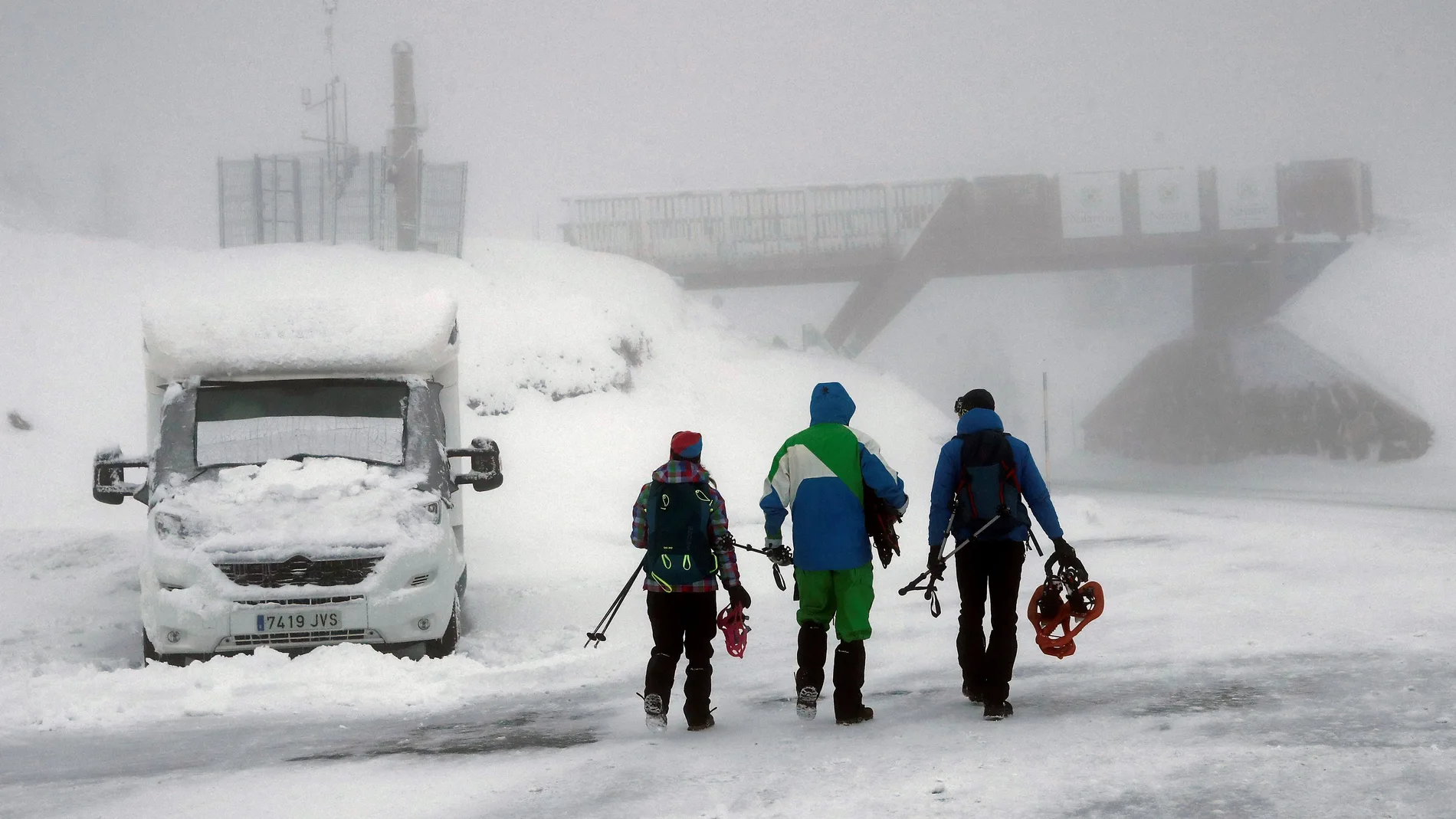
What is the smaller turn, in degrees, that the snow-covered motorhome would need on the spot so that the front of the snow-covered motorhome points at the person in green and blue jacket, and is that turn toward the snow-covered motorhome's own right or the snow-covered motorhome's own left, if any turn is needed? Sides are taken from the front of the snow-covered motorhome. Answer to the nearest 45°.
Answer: approximately 45° to the snow-covered motorhome's own left

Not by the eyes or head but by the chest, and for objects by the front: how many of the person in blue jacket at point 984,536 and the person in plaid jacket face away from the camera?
2

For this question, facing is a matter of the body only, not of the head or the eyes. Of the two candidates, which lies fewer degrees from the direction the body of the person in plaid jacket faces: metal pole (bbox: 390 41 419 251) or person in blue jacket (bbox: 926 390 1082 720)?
the metal pole

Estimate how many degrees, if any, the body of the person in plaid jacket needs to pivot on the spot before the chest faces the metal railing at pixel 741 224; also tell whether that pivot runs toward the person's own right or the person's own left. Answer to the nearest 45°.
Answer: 0° — they already face it

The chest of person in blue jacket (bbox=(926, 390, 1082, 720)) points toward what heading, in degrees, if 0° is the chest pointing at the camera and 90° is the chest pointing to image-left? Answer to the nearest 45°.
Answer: approximately 180°

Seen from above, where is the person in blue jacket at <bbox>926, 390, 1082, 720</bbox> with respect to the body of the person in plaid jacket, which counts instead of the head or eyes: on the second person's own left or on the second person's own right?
on the second person's own right

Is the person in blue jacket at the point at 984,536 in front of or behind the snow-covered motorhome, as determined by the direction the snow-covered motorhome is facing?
in front

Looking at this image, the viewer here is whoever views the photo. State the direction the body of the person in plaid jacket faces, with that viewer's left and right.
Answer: facing away from the viewer

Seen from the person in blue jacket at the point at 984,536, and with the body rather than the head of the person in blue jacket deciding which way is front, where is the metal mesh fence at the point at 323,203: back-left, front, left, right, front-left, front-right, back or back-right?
front-left

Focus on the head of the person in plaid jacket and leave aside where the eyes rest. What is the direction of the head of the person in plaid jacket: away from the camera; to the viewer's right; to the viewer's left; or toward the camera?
away from the camera

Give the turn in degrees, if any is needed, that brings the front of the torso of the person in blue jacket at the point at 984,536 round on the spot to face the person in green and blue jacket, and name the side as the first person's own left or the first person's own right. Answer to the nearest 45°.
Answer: approximately 90° to the first person's own left

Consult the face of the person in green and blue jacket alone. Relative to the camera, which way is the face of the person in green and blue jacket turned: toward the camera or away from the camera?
away from the camera

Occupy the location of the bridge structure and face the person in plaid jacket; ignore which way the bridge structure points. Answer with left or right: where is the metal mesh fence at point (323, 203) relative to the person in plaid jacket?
right

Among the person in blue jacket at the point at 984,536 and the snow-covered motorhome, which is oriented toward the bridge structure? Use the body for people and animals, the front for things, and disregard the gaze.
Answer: the person in blue jacket

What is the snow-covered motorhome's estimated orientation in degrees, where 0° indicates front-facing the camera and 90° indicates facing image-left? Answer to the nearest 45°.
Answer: approximately 0°

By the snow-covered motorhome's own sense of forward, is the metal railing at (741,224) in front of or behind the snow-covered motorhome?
behind
